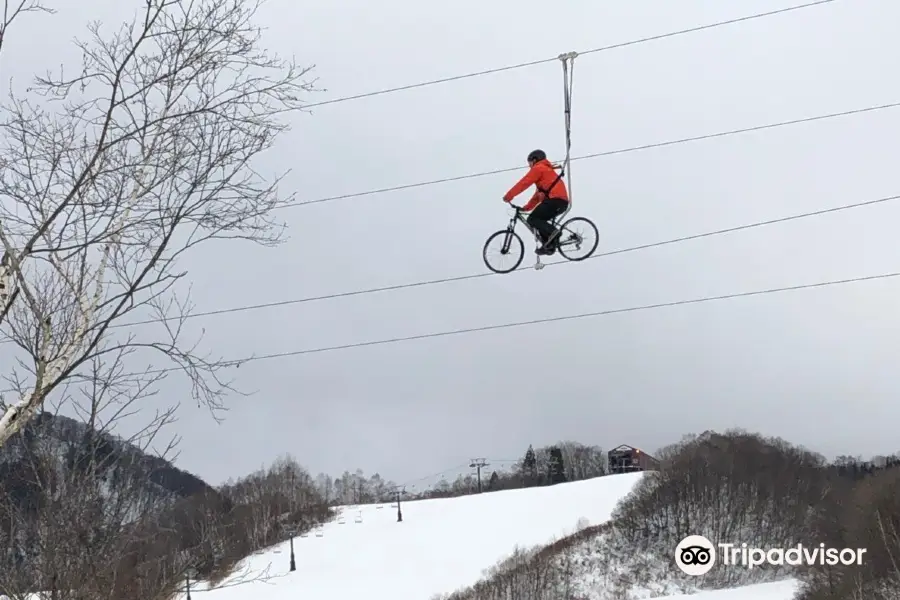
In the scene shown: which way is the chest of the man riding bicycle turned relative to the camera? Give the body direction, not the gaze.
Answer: to the viewer's left
